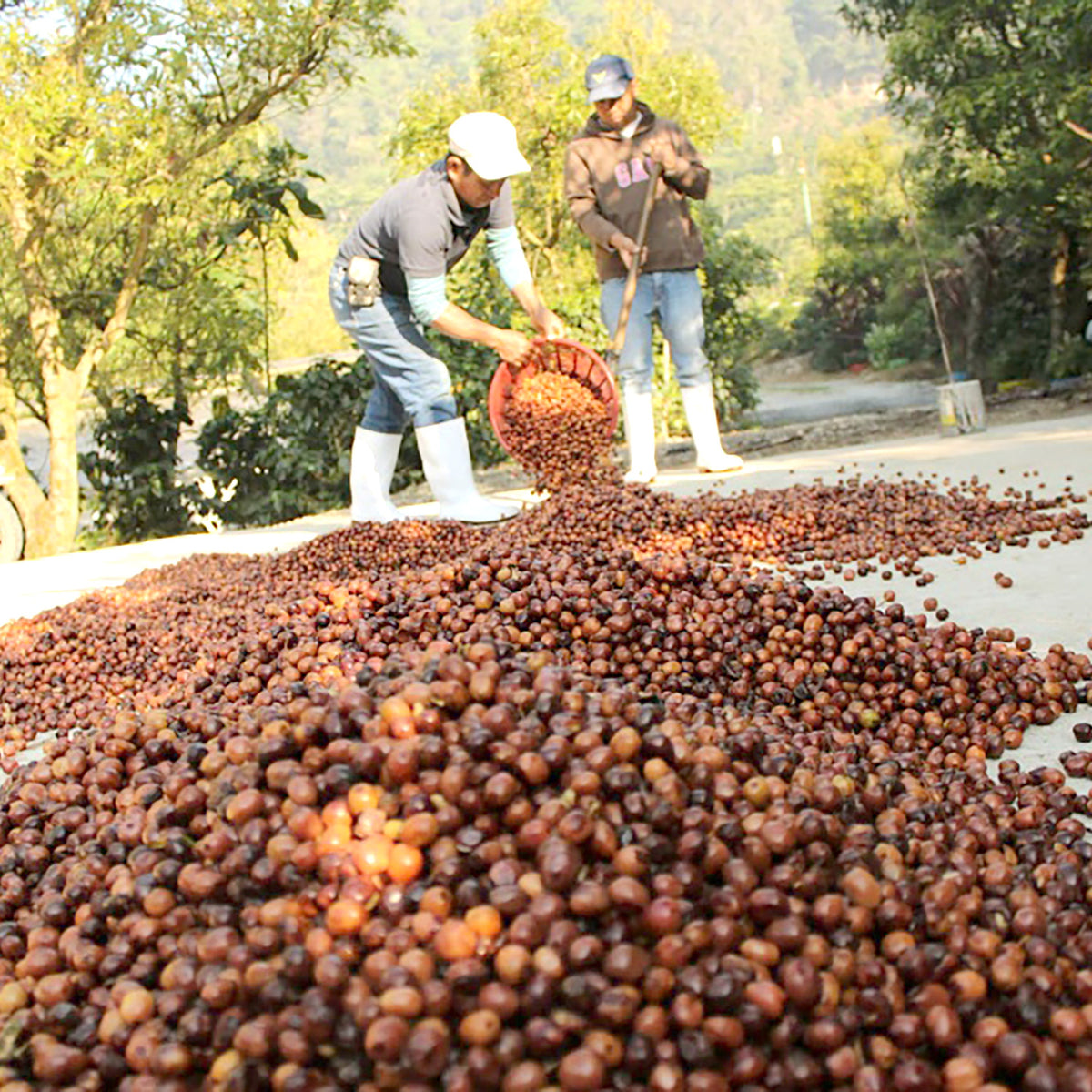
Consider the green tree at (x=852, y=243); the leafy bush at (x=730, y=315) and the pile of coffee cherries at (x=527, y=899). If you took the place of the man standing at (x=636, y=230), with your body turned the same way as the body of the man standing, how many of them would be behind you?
2

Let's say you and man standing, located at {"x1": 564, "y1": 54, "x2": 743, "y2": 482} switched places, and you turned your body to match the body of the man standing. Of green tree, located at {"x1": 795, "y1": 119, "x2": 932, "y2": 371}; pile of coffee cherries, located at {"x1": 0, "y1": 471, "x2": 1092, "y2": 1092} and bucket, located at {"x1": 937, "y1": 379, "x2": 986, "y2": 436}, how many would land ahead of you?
1

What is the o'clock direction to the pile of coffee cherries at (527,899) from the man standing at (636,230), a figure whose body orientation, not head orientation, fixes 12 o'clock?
The pile of coffee cherries is roughly at 12 o'clock from the man standing.

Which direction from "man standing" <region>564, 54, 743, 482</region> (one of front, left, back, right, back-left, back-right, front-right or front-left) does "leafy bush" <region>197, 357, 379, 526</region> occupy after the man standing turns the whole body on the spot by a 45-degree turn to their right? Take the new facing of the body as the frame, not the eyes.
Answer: right

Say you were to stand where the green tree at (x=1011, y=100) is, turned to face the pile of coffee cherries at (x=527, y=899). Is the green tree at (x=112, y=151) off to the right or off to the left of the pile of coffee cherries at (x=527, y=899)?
right

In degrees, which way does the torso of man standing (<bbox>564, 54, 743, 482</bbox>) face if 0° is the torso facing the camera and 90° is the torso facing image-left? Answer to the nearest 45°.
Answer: approximately 0°

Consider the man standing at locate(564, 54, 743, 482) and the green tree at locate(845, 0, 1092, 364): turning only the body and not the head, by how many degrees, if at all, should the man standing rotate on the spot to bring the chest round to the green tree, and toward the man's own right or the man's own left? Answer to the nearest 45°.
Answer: approximately 135° to the man's own left

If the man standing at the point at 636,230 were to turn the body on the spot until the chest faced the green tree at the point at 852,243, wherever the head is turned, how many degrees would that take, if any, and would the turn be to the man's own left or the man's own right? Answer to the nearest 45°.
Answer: approximately 180°

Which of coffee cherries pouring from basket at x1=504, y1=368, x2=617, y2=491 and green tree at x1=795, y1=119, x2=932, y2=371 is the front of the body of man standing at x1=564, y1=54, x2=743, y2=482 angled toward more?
the coffee cherries pouring from basket

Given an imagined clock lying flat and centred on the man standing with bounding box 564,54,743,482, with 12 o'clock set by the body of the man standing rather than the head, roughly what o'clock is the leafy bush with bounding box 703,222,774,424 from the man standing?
The leafy bush is roughly at 6 o'clock from the man standing.

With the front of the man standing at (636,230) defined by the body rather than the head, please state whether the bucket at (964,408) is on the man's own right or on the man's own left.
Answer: on the man's own left

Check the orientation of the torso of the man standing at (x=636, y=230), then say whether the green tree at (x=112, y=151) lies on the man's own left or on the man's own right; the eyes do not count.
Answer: on the man's own right
